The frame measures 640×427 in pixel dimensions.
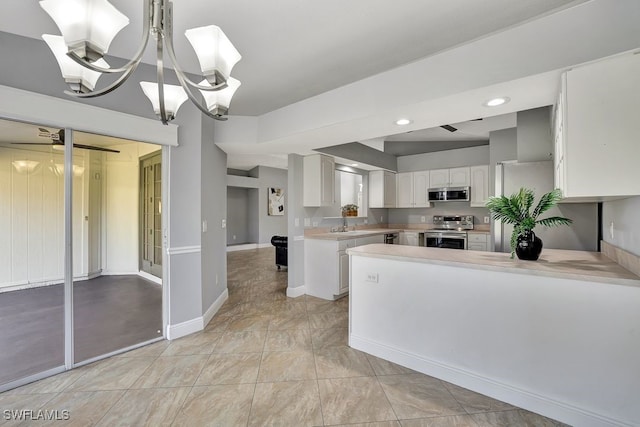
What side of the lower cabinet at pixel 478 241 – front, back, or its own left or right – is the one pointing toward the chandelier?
front

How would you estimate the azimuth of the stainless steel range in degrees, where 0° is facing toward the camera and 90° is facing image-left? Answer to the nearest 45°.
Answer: approximately 0°

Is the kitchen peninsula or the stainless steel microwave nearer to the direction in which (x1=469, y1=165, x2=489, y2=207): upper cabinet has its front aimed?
the kitchen peninsula

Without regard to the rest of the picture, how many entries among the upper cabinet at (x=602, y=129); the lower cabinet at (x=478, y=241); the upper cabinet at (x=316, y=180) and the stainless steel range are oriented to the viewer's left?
1

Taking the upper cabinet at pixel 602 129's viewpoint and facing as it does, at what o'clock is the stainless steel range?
The stainless steel range is roughly at 2 o'clock from the upper cabinet.

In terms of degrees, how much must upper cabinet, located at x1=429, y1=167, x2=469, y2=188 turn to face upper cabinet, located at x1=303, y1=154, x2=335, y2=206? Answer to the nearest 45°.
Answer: approximately 45° to its right

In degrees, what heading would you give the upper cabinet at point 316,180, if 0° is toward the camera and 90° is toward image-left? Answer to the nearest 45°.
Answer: approximately 315°

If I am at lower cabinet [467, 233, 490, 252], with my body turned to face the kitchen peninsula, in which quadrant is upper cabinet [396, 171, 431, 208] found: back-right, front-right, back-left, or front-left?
back-right

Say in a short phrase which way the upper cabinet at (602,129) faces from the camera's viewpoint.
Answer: facing to the left of the viewer

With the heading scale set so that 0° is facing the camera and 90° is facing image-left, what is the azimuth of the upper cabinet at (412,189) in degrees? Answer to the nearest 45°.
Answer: approximately 0°

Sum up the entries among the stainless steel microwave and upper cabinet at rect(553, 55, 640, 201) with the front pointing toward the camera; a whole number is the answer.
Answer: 1

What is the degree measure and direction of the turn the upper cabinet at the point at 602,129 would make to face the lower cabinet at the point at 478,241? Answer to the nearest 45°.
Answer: approximately 45° to its right
